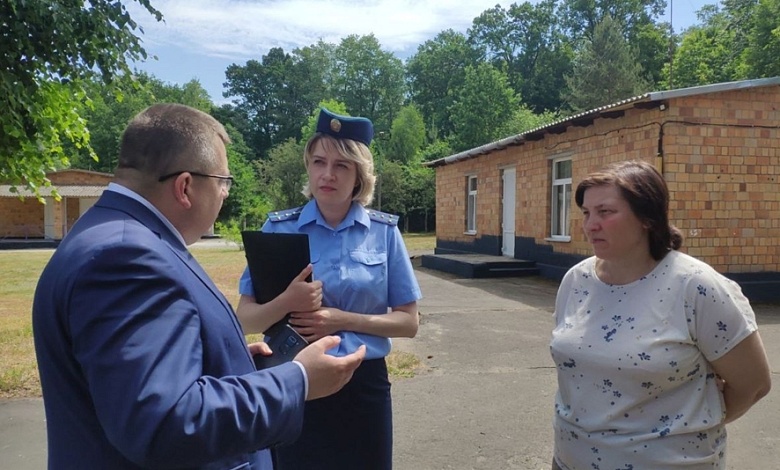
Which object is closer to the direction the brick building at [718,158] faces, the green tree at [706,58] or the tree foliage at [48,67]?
the tree foliage

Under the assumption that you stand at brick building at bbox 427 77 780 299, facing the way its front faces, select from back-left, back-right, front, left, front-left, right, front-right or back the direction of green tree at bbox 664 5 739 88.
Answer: back-right

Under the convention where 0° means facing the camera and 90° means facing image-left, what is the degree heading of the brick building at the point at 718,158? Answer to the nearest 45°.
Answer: approximately 45°

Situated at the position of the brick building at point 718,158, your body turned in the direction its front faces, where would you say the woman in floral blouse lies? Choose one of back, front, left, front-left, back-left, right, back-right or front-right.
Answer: front-left

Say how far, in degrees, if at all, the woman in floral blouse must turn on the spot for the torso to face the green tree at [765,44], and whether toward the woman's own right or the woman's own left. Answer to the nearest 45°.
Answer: approximately 135° to the woman's own right

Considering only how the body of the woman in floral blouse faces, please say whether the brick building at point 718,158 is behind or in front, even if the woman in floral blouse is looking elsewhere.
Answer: behind

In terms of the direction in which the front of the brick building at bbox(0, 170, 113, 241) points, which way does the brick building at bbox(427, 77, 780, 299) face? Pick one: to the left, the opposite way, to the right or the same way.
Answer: to the right

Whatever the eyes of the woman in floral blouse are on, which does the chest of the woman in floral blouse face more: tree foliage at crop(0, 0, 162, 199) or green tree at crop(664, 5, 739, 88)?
the tree foliage

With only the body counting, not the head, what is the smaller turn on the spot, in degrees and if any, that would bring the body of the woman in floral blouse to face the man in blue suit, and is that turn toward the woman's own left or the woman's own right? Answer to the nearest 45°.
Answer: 0° — they already face them

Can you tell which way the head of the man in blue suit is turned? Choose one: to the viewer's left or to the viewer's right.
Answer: to the viewer's right

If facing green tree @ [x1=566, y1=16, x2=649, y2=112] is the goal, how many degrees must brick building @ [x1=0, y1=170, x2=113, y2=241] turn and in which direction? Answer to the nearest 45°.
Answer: approximately 90° to its left
